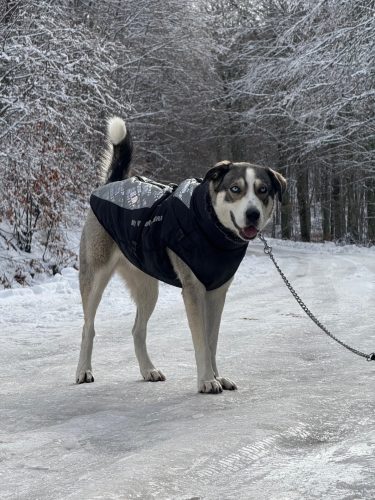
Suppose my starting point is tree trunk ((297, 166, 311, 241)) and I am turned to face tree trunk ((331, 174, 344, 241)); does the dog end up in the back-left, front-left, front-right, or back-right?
back-right

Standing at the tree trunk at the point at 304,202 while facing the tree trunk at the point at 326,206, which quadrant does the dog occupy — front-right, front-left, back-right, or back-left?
back-right

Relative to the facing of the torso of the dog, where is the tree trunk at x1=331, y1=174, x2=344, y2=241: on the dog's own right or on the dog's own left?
on the dog's own left

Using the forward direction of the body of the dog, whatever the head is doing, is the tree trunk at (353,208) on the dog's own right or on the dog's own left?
on the dog's own left

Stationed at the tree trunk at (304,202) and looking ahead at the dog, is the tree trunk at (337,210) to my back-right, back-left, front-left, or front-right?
back-left

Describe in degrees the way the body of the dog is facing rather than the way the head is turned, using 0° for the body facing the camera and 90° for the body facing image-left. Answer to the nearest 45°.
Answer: approximately 315°
